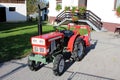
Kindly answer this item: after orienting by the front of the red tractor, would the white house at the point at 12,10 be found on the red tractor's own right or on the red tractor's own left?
on the red tractor's own right

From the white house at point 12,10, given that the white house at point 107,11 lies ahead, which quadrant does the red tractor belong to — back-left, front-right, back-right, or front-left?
front-right

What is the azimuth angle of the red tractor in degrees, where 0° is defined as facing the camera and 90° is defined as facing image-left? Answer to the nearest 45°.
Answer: approximately 45°

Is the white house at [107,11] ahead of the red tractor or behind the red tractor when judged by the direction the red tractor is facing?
behind

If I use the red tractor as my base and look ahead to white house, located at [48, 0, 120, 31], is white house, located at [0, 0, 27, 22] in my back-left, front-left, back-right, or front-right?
front-left

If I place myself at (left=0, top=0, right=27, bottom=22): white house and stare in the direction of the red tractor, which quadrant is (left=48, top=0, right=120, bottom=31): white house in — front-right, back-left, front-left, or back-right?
front-left

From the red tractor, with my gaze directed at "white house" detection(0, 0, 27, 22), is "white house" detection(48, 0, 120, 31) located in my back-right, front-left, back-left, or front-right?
front-right
